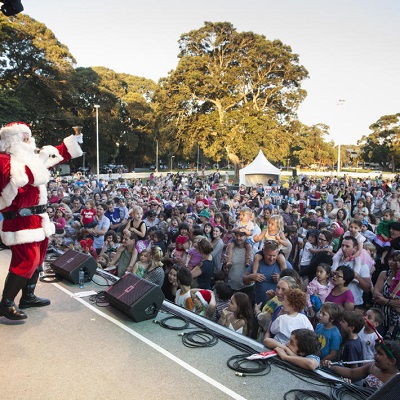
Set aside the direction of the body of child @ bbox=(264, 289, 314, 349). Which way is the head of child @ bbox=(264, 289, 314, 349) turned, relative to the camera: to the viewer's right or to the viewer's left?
to the viewer's left

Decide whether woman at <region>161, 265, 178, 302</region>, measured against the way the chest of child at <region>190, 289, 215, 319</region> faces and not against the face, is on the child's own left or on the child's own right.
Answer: on the child's own right

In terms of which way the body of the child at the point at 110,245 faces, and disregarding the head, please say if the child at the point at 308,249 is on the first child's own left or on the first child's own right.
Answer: on the first child's own left

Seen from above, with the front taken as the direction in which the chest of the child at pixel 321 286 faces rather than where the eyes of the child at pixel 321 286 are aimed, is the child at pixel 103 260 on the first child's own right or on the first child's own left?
on the first child's own right

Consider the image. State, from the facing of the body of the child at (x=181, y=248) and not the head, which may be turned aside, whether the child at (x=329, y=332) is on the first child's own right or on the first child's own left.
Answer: on the first child's own left

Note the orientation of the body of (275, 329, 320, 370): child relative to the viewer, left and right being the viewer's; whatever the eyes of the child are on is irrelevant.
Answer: facing to the left of the viewer

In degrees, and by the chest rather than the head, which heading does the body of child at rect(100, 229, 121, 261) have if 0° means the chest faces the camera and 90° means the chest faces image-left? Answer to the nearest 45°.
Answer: approximately 45°

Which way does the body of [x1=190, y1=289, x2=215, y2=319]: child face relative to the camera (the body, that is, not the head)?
to the viewer's left

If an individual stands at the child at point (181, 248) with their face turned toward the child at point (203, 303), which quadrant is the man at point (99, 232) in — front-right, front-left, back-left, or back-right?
back-right

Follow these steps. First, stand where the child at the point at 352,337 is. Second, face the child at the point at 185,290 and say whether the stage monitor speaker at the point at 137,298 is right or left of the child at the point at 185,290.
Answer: left

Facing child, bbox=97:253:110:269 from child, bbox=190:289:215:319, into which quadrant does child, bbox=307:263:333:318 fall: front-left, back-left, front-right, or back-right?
back-right

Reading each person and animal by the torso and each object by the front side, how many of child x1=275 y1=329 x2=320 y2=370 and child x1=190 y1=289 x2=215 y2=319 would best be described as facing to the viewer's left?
2

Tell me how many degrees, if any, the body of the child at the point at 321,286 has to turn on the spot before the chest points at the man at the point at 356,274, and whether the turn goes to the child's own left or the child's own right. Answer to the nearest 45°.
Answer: approximately 180°
